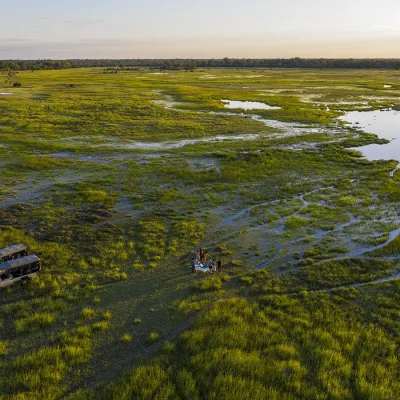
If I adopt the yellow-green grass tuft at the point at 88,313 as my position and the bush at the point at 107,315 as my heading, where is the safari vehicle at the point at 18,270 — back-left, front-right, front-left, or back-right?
back-left

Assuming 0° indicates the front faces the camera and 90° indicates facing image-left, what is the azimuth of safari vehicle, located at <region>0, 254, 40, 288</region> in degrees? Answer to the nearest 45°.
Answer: approximately 45°

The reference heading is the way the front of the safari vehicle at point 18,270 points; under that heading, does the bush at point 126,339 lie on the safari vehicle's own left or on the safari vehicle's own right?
on the safari vehicle's own left

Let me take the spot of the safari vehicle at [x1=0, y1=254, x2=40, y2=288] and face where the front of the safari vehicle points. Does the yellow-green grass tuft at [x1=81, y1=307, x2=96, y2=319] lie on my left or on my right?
on my left

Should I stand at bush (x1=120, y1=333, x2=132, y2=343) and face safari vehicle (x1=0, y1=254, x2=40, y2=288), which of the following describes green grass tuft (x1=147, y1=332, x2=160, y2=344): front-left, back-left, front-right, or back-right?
back-right

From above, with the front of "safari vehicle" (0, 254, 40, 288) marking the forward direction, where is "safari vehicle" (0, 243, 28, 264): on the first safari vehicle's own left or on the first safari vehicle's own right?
on the first safari vehicle's own right

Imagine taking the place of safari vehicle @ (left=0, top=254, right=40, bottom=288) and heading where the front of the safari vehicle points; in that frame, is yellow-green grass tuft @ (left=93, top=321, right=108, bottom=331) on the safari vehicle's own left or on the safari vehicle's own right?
on the safari vehicle's own left
